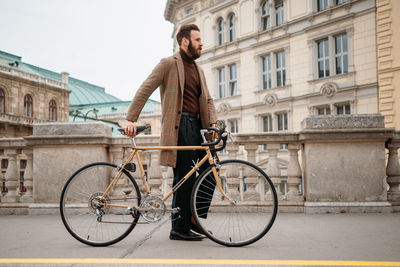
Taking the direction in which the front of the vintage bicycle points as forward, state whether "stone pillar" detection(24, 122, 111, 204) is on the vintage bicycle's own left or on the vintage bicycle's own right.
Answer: on the vintage bicycle's own left

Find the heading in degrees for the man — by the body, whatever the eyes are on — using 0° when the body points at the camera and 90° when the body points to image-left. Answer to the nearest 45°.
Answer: approximately 315°

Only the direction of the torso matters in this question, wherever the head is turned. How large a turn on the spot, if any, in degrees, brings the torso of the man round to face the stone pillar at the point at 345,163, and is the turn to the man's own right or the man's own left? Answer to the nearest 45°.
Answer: approximately 90° to the man's own left

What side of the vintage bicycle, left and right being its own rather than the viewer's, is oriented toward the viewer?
right
